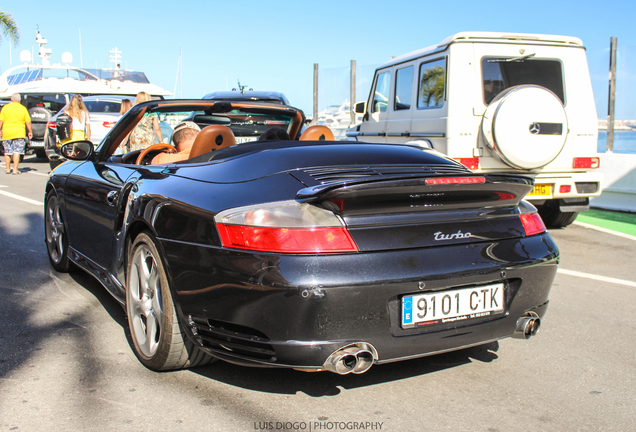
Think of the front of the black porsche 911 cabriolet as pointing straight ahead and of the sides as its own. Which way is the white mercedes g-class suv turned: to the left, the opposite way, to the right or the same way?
the same way

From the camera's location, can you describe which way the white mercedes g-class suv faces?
facing away from the viewer and to the left of the viewer

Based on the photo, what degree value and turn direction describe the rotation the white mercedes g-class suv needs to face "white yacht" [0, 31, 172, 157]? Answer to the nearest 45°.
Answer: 0° — it already faces it

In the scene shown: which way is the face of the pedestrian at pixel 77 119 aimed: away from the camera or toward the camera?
away from the camera

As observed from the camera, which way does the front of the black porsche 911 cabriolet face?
facing away from the viewer and to the left of the viewer

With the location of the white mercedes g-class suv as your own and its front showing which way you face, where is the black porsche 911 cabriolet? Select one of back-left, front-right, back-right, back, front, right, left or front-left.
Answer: back-left

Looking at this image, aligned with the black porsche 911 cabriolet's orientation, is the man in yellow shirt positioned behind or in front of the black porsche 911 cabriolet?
in front

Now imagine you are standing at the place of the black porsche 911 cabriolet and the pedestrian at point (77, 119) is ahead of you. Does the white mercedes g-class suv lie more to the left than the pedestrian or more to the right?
right
